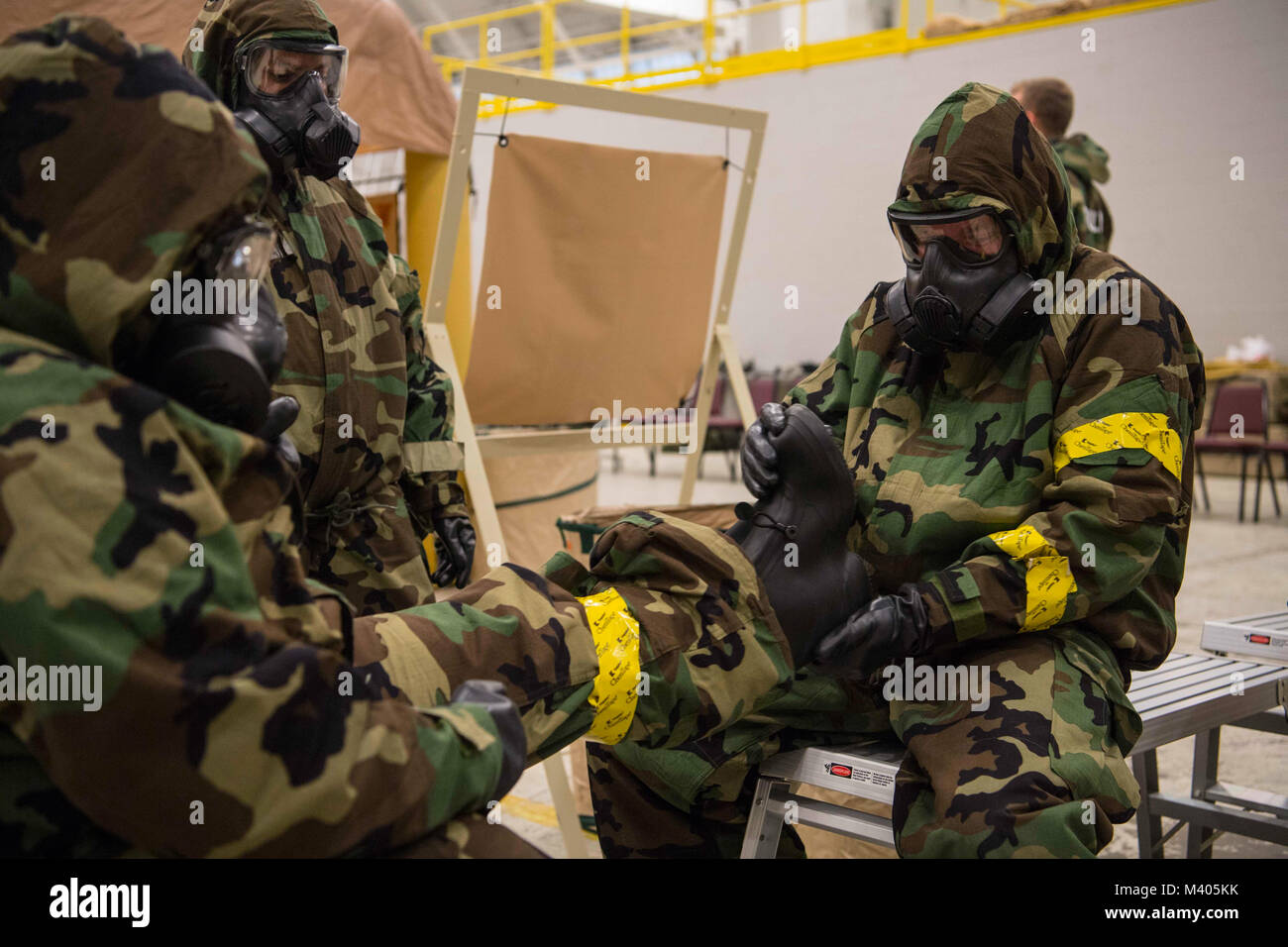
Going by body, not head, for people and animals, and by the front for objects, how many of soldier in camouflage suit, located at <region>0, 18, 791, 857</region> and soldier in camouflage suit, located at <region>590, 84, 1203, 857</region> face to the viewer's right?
1

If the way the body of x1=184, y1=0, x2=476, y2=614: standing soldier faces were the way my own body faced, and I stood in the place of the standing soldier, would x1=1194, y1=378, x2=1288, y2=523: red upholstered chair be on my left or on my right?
on my left

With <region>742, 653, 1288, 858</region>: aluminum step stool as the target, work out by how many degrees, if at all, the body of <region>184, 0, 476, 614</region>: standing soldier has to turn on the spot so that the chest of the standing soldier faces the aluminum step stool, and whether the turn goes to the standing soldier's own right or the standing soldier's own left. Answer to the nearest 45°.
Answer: approximately 45° to the standing soldier's own left

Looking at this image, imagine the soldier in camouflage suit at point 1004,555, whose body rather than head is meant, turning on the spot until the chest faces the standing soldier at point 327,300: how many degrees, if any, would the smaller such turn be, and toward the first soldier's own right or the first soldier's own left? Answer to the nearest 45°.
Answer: approximately 45° to the first soldier's own right

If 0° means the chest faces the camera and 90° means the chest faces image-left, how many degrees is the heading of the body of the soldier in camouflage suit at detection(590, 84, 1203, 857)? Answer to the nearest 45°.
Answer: approximately 45°

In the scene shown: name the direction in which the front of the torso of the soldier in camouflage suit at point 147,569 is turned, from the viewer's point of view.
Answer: to the viewer's right

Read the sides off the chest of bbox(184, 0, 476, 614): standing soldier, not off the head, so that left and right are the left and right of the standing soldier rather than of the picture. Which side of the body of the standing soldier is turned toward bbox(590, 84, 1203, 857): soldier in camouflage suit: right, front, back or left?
front
